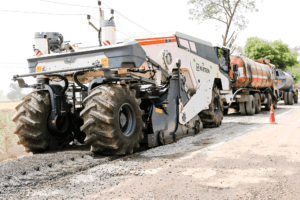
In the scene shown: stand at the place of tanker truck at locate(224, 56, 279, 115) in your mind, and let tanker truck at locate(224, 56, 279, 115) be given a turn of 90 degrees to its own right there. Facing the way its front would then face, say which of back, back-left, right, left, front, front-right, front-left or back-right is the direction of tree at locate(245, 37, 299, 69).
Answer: back-left

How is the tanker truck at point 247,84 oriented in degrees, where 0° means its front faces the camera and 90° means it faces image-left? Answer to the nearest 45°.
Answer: approximately 225°

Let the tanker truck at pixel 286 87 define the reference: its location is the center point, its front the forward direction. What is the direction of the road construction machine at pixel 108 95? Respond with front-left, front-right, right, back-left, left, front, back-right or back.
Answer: back-right

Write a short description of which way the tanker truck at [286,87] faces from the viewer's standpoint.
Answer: facing away from the viewer and to the right of the viewer

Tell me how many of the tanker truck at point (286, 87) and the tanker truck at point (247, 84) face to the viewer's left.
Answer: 0

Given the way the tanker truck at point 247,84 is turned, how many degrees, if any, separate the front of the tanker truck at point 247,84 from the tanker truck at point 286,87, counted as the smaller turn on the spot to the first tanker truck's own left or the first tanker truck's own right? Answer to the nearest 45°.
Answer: approximately 45° to the first tanker truck's own left

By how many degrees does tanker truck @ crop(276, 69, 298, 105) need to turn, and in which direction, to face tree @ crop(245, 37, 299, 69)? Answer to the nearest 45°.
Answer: approximately 45° to its left
